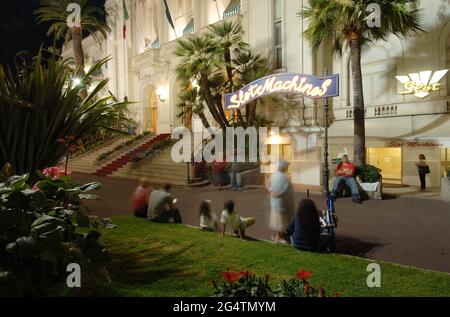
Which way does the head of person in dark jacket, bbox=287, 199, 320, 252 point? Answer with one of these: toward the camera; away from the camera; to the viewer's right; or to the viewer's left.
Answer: away from the camera

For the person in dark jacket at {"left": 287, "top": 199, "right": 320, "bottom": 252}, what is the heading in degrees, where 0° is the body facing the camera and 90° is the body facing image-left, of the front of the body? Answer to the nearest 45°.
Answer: approximately 180°

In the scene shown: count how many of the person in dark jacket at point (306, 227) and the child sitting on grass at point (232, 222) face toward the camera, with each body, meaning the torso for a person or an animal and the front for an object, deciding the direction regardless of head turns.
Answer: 0

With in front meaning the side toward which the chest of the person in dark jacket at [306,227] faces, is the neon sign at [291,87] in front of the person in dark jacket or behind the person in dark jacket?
in front

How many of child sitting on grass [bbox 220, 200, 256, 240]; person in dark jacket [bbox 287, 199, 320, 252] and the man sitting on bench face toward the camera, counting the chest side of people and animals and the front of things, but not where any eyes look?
1

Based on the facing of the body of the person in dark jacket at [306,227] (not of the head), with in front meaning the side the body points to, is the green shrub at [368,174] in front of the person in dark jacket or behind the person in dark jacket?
in front

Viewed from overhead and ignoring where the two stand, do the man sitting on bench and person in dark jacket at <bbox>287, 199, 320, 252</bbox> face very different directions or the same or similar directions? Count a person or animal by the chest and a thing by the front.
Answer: very different directions

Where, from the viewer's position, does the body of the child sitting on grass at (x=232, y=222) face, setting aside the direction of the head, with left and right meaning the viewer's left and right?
facing away from the viewer and to the right of the viewer

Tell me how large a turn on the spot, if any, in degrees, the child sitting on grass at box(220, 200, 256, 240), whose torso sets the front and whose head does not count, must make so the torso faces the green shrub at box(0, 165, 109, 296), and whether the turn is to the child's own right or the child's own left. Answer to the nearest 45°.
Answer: approximately 135° to the child's own right

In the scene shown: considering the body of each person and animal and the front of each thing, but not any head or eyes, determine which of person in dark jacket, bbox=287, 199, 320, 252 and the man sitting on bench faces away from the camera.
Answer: the person in dark jacket

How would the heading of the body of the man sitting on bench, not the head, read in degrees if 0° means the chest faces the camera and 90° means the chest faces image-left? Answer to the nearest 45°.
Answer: approximately 0°

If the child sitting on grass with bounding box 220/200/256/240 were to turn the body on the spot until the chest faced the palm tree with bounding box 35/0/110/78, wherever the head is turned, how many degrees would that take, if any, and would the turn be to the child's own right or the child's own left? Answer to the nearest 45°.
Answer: approximately 90° to the child's own left

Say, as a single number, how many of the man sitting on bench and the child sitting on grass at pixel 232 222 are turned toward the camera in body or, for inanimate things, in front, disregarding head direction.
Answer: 1

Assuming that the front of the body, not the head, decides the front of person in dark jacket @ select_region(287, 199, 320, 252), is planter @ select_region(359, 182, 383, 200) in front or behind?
in front
